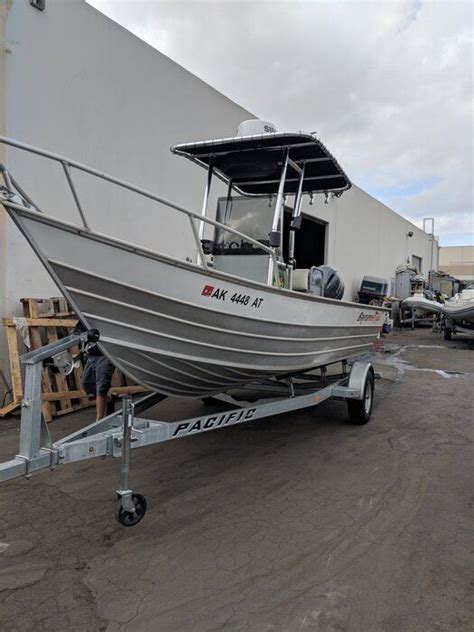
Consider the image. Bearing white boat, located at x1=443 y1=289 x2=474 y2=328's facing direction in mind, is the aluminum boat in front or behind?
in front

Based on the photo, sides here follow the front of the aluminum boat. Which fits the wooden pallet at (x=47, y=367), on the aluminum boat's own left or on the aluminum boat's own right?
on the aluminum boat's own right

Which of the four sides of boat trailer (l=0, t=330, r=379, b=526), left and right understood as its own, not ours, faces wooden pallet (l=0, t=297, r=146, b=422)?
right

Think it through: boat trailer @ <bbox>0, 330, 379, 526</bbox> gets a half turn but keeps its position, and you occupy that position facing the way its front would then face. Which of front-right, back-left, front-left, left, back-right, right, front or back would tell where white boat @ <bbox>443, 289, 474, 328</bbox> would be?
front

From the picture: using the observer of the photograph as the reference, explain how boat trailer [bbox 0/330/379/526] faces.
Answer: facing the viewer and to the left of the viewer

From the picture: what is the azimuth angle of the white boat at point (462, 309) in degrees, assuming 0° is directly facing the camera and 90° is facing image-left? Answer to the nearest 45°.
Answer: approximately 45°
